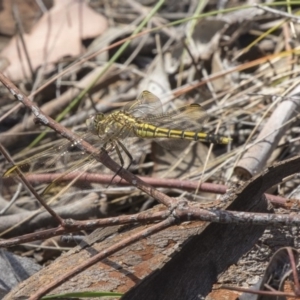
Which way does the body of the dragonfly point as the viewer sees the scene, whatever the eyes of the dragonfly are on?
to the viewer's left
